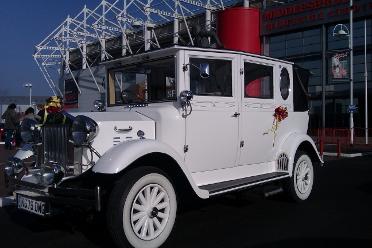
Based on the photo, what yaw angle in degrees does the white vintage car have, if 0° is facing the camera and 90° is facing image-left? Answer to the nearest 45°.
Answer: approximately 45°

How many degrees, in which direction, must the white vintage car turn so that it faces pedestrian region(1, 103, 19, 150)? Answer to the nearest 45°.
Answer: approximately 90° to its right
